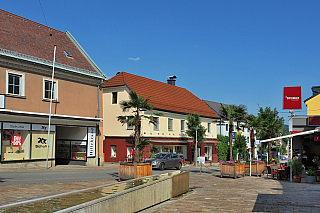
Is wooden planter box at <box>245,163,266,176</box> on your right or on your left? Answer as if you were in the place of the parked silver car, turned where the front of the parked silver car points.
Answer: on your left

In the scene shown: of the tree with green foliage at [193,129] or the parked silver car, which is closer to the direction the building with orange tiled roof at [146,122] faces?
the parked silver car

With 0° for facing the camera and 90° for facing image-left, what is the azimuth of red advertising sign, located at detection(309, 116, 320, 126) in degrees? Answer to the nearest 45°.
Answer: approximately 0°

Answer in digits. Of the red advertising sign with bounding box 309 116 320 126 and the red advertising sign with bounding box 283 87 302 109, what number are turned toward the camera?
2

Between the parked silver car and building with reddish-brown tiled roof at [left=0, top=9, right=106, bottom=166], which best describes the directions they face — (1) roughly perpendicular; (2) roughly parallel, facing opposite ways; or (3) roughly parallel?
roughly perpendicular

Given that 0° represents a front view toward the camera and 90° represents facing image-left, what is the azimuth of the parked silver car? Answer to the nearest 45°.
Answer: approximately 45°

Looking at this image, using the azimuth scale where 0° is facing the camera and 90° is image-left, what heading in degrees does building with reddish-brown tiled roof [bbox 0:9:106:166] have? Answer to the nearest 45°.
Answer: approximately 315°
